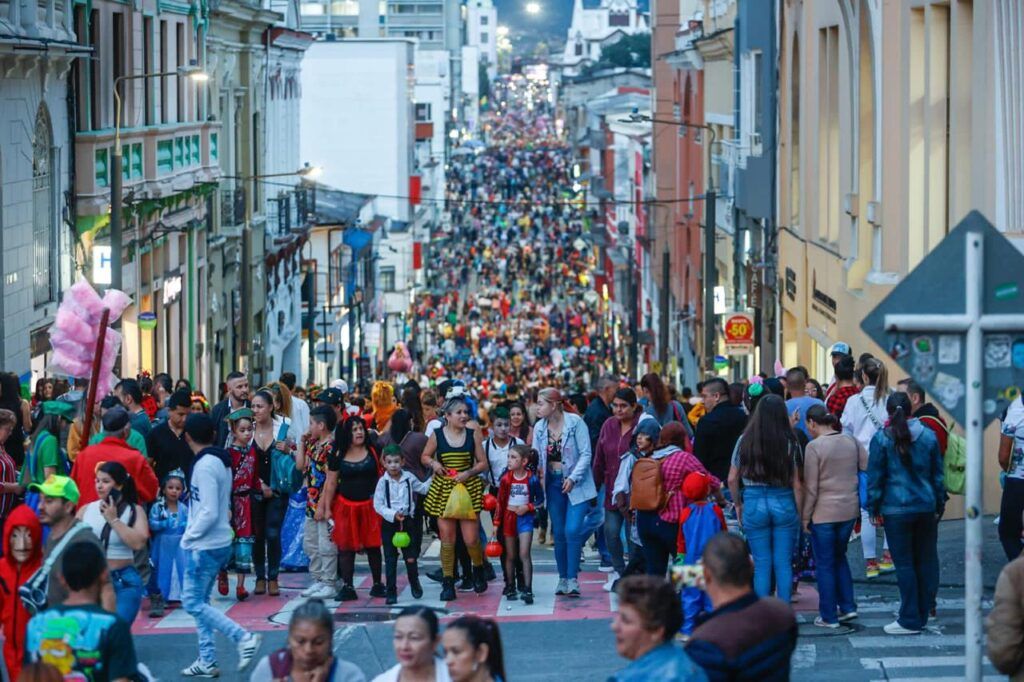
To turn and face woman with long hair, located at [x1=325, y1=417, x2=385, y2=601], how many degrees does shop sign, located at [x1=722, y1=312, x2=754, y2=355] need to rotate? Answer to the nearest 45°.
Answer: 0° — it already faces them

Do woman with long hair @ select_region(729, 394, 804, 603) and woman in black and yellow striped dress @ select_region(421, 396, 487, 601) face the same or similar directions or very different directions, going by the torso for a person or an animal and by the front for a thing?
very different directions

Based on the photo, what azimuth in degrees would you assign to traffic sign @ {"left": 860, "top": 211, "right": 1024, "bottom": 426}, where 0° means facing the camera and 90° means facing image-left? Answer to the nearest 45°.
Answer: approximately 180°

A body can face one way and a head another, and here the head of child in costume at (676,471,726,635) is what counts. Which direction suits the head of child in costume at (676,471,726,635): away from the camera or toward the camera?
away from the camera

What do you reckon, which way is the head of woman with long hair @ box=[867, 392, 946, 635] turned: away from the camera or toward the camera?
away from the camera

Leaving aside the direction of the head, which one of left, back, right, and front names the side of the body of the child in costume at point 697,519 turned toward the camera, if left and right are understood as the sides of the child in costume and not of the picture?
back

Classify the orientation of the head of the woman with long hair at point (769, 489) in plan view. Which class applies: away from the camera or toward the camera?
away from the camera

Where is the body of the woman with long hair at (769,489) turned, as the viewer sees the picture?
away from the camera

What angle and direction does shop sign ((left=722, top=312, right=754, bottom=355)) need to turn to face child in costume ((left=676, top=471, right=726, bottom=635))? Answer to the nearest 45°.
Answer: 0° — it already faces them
